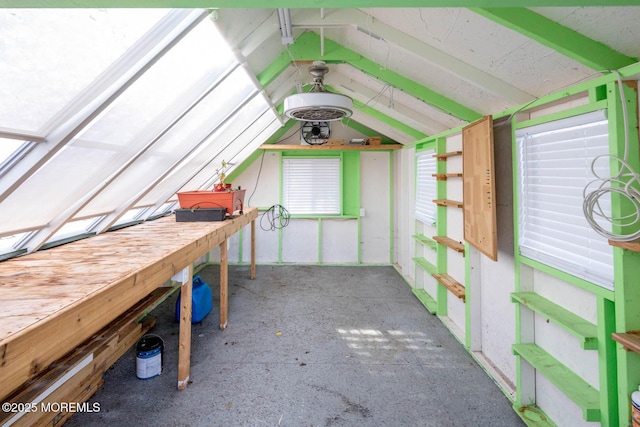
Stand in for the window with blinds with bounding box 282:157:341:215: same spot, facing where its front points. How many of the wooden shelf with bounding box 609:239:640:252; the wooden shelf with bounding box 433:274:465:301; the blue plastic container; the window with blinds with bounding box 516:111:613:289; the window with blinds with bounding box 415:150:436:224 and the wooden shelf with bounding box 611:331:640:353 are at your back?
0

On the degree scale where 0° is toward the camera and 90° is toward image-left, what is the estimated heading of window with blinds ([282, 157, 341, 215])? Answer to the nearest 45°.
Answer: approximately 0°

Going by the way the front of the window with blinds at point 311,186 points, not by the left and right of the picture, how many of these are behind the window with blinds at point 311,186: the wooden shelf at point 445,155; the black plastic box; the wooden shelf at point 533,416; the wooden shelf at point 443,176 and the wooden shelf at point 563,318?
0

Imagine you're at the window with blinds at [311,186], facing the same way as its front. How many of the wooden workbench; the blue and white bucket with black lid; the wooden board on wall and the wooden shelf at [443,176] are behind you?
0

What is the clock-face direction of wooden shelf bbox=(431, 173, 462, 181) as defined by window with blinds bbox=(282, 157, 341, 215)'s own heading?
The wooden shelf is roughly at 11 o'clock from the window with blinds.

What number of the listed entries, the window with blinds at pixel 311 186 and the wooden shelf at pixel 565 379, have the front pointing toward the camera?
1

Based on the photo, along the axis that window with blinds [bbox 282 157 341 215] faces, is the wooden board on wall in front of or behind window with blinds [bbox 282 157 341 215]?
in front

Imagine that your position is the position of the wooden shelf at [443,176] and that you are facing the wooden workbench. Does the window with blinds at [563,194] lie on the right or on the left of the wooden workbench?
left

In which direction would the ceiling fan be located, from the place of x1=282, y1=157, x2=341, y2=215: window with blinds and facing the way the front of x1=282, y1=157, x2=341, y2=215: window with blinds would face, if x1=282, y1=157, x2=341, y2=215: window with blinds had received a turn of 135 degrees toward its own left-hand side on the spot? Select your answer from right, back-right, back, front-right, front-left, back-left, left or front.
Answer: back-right

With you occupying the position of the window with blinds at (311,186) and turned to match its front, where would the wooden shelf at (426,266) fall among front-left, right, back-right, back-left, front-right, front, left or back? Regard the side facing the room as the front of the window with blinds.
front-left

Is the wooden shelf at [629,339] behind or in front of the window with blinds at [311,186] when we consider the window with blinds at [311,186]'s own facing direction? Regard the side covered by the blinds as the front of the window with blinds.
in front

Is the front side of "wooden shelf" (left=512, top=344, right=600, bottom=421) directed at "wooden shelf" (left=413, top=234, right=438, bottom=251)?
no

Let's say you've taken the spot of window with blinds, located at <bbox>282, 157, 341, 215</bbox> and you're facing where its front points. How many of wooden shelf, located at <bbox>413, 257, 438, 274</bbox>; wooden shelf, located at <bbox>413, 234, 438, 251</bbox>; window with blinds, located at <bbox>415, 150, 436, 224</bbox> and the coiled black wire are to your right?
1

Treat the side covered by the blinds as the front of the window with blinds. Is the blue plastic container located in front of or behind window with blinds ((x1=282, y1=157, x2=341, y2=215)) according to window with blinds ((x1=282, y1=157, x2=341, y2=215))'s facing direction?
in front

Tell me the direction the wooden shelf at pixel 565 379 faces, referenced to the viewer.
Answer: facing to the left of the viewer

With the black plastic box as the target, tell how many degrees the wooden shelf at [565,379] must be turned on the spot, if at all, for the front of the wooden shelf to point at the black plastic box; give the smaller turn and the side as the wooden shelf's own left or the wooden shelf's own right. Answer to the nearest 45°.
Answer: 0° — it already faces it

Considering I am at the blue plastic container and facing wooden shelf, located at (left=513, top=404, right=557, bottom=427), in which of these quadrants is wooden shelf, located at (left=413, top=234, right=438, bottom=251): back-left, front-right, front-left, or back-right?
front-left
